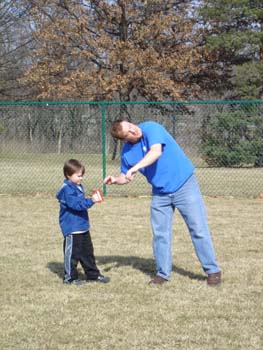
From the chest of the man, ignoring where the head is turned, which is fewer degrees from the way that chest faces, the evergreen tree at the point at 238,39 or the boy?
the boy

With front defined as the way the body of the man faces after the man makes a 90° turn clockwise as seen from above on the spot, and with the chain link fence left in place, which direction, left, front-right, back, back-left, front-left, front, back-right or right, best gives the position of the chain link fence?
front-right

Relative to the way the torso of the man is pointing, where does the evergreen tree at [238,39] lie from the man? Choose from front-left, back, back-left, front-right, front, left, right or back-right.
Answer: back-right

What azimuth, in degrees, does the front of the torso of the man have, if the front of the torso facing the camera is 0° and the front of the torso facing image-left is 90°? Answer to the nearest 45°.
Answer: approximately 45°

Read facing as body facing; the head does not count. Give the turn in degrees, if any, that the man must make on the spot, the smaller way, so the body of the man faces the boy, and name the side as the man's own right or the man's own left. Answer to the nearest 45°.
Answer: approximately 45° to the man's own right
